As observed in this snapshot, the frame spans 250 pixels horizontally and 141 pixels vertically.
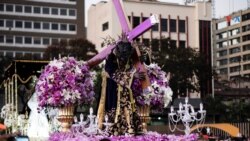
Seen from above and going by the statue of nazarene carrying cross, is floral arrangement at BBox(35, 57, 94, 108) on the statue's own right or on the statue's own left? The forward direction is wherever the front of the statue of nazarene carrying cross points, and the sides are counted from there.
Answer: on the statue's own right

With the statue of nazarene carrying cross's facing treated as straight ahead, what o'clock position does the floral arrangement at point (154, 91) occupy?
The floral arrangement is roughly at 8 o'clock from the statue of nazarene carrying cross.

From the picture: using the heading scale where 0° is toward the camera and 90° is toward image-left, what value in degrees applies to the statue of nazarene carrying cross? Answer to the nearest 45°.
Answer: approximately 0°
